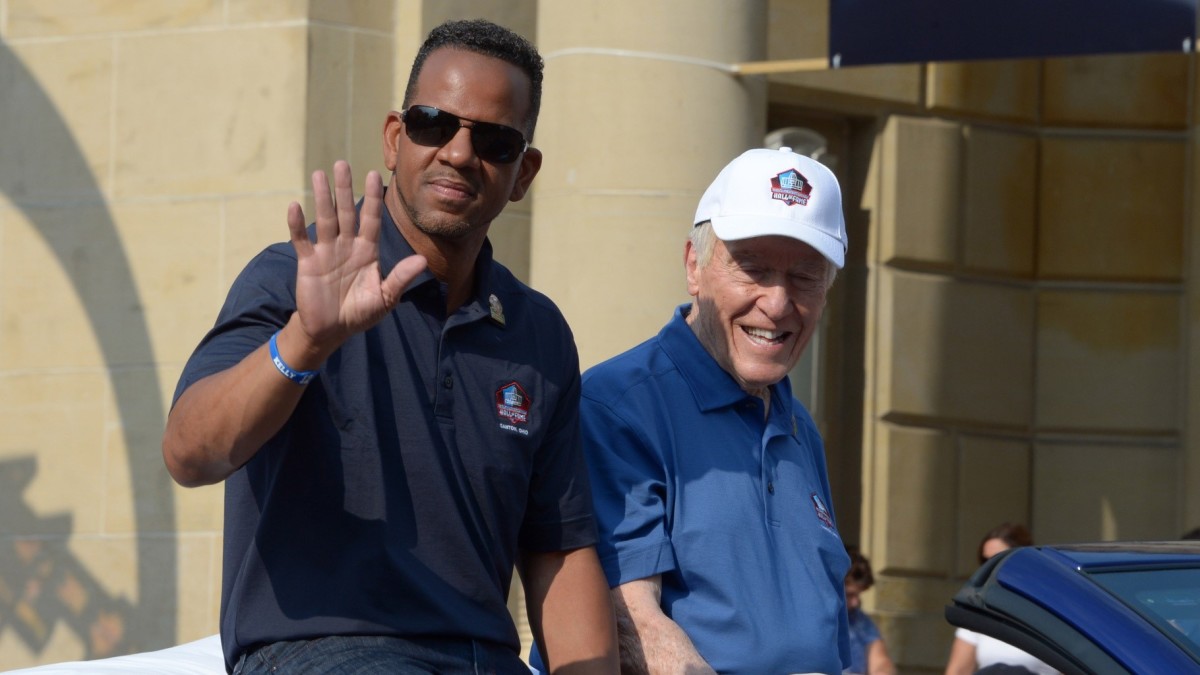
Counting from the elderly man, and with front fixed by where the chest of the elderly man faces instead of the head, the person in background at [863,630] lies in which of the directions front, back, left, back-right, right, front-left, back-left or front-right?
back-left

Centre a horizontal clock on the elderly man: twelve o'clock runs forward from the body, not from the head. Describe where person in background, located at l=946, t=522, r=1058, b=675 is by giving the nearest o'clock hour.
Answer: The person in background is roughly at 8 o'clock from the elderly man.

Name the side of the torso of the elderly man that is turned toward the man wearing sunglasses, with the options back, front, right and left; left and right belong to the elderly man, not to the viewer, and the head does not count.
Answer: right

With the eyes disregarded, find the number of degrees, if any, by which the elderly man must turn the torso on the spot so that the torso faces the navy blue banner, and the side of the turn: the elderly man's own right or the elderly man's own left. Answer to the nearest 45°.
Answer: approximately 135° to the elderly man's own left

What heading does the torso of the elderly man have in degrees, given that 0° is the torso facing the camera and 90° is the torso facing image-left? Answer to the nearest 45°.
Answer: approximately 315°

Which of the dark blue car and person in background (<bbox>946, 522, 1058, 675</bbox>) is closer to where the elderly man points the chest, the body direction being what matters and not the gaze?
the dark blue car

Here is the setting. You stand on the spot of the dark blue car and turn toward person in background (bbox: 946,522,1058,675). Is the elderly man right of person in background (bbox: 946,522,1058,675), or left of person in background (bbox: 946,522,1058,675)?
left
